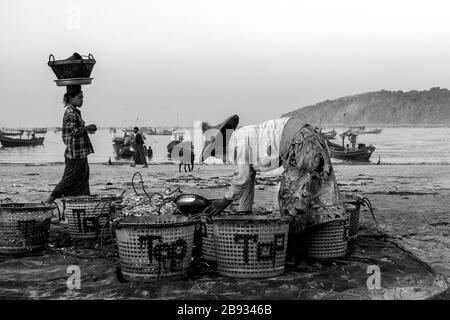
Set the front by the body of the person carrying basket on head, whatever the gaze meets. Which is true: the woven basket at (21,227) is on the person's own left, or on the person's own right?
on the person's own right

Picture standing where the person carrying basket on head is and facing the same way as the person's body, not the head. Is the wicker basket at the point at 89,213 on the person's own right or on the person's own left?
on the person's own right

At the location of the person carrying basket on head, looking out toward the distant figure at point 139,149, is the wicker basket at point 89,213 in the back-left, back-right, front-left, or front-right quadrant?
back-right

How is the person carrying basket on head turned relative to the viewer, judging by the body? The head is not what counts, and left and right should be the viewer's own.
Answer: facing to the right of the viewer

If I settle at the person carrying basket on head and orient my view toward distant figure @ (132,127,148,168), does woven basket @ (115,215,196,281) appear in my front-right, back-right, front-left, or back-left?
back-right

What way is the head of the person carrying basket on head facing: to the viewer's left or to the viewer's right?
to the viewer's right

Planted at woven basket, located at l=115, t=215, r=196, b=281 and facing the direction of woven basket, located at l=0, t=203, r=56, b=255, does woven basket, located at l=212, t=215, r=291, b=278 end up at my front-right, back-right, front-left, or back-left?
back-right

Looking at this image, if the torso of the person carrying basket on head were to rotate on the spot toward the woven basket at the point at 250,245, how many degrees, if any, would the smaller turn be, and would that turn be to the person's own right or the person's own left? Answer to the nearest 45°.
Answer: approximately 45° to the person's own right

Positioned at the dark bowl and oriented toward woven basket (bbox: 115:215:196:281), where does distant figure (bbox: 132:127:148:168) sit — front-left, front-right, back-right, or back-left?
back-right

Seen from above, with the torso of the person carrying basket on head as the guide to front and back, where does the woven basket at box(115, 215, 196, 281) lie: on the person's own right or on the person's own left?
on the person's own right

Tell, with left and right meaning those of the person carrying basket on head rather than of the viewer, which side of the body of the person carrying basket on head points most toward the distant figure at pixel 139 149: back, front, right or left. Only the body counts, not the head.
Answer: left

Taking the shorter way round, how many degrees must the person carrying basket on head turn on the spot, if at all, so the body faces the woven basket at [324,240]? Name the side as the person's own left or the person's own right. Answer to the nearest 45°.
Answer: approximately 45° to the person's own right
